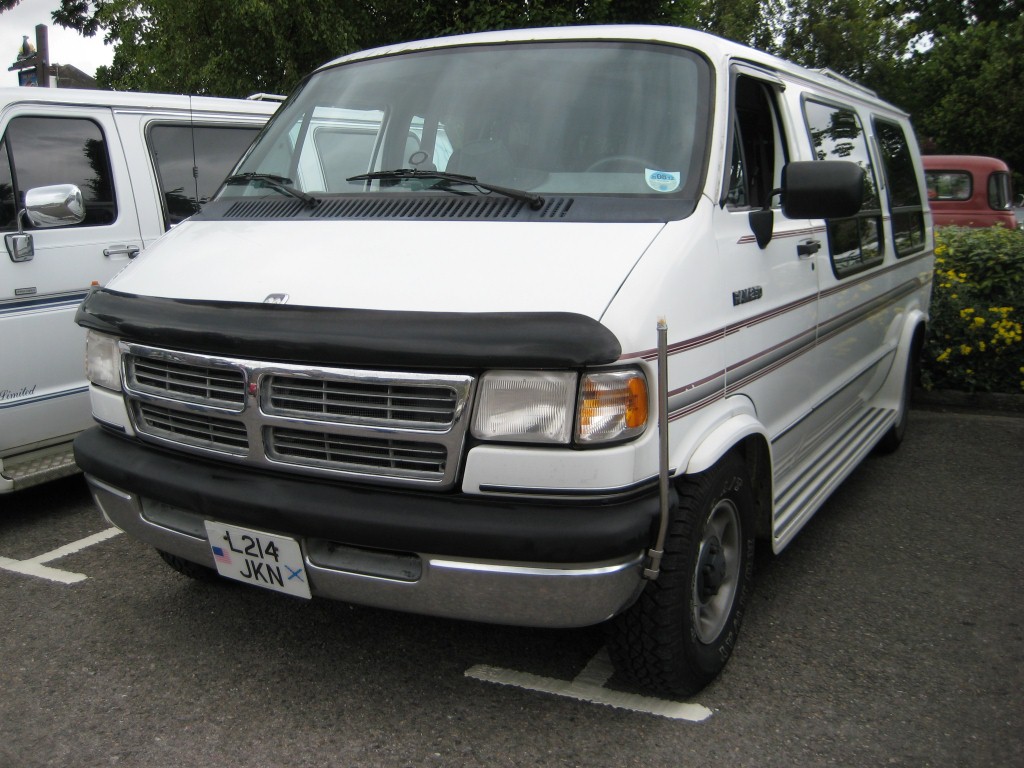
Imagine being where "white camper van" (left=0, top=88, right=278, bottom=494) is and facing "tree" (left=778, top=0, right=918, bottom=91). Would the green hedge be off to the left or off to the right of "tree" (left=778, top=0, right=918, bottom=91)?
right

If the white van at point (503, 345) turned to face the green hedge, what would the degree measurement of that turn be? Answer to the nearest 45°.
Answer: approximately 180°

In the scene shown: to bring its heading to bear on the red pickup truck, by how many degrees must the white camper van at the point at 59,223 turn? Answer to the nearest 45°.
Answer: approximately 180°

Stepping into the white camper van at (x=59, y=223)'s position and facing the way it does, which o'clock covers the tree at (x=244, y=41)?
The tree is roughly at 5 o'clock from the white camper van.

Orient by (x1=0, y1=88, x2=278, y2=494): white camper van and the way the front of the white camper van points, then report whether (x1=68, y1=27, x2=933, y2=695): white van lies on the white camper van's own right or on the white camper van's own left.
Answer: on the white camper van's own left

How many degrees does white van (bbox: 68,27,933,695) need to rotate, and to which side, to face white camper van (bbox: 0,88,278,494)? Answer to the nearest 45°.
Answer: approximately 90° to its right

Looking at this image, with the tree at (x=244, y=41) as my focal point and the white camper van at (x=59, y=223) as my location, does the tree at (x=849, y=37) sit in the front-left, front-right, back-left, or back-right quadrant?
front-right

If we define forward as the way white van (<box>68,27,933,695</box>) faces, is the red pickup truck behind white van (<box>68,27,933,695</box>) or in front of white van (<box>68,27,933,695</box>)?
behind

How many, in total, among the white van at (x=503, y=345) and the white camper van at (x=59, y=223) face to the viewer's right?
0

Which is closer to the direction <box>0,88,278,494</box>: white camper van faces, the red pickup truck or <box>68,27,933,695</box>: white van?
the white van

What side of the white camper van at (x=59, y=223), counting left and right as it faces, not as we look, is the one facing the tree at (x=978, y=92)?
back

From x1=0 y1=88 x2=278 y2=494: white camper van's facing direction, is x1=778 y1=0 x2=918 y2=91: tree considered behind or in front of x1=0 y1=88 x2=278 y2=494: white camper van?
behind

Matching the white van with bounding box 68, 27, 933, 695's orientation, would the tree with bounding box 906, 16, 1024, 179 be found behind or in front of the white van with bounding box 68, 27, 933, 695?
behind

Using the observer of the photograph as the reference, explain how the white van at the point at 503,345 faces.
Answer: facing the viewer and to the left of the viewer
